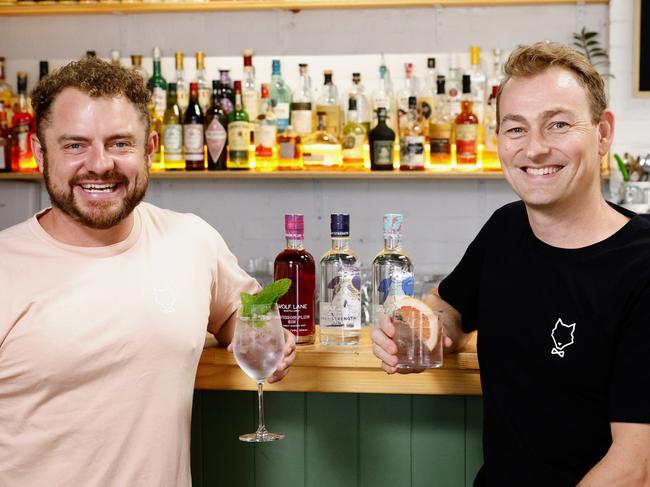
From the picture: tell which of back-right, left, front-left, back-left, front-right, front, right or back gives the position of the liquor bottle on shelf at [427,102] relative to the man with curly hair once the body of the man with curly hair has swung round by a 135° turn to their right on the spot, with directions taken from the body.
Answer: right

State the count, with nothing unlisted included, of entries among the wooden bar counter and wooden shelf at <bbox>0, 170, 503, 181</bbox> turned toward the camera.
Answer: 2

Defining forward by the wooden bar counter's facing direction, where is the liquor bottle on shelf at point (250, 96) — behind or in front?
behind

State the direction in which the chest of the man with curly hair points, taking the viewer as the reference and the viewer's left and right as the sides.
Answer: facing the viewer

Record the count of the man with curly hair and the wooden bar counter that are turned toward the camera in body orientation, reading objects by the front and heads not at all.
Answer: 2

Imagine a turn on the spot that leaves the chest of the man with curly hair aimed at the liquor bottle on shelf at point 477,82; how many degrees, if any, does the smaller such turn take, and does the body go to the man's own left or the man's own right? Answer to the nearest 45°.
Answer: approximately 135° to the man's own left

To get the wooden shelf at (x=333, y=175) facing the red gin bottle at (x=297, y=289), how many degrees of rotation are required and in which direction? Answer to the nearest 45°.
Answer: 0° — it already faces it

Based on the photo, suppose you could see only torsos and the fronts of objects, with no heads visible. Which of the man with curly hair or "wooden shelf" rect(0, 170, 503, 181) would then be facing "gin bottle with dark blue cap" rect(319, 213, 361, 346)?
the wooden shelf

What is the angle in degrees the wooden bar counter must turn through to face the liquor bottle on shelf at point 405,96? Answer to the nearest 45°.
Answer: approximately 180°

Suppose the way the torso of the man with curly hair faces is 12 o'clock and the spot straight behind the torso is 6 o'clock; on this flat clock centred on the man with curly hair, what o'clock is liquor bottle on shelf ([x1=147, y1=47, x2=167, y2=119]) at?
The liquor bottle on shelf is roughly at 6 o'clock from the man with curly hair.

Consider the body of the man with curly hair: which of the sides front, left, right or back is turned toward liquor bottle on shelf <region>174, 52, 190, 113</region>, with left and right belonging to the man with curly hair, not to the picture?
back
